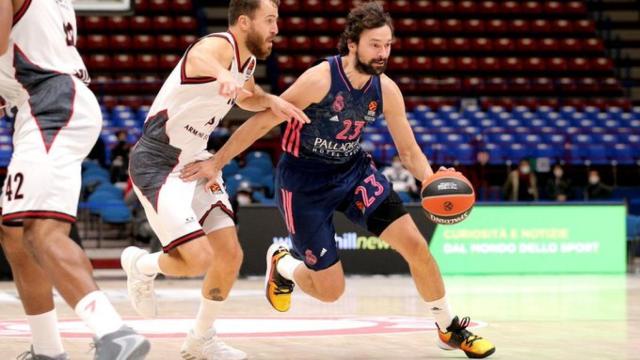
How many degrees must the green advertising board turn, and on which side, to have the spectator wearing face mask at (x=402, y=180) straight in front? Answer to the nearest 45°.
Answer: approximately 135° to its right

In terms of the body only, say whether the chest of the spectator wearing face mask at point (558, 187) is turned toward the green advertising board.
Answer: yes

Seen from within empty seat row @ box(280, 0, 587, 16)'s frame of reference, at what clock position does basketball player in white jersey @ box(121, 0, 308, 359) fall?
The basketball player in white jersey is roughly at 12 o'clock from the empty seat row.

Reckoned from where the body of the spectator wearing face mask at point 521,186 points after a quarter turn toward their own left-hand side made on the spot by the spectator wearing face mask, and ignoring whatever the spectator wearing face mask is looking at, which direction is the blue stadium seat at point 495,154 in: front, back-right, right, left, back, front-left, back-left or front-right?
left

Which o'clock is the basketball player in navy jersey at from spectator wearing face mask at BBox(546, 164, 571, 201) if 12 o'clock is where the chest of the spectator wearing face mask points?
The basketball player in navy jersey is roughly at 12 o'clock from the spectator wearing face mask.

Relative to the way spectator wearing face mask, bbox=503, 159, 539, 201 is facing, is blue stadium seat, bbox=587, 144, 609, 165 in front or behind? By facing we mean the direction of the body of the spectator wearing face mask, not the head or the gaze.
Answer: behind
